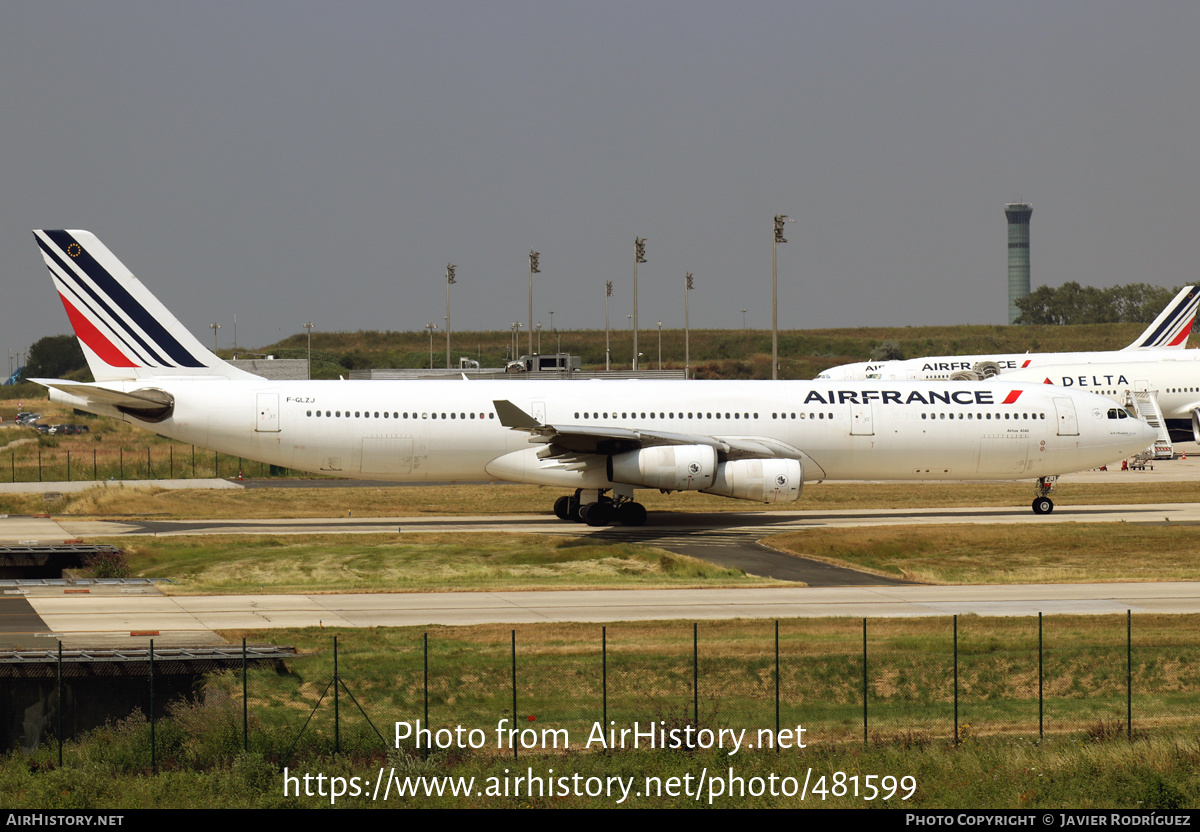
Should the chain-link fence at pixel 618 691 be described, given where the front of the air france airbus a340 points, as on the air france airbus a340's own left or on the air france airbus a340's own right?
on the air france airbus a340's own right

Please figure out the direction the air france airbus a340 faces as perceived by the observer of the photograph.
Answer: facing to the right of the viewer
